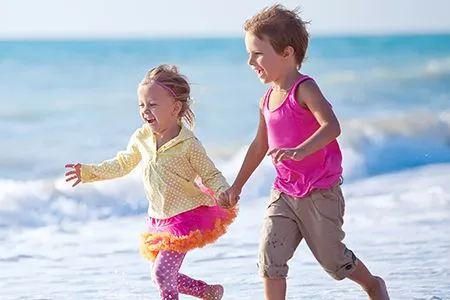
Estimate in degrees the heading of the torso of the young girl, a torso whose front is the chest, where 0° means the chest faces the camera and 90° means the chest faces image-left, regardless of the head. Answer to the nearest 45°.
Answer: approximately 45°
